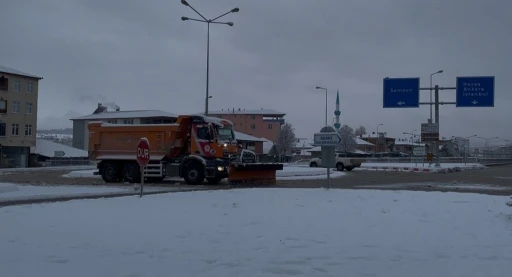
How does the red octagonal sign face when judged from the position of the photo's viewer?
facing the viewer and to the left of the viewer

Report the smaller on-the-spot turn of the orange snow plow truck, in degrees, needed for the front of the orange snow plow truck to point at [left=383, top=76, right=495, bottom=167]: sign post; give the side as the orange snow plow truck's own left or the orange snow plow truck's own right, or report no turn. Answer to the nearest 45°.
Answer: approximately 90° to the orange snow plow truck's own left

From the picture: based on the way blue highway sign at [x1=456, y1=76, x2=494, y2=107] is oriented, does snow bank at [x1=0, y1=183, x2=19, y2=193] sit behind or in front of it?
in front

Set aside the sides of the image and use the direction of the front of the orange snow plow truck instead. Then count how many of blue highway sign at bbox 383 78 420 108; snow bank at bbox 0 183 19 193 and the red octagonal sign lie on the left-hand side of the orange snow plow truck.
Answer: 1

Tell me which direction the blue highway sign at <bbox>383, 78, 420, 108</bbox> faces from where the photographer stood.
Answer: facing the viewer

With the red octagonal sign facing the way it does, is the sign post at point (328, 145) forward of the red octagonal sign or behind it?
behind

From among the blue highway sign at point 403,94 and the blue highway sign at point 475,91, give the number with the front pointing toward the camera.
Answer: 2

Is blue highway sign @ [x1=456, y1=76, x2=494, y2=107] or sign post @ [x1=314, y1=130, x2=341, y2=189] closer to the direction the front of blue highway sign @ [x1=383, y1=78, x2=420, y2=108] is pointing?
the sign post

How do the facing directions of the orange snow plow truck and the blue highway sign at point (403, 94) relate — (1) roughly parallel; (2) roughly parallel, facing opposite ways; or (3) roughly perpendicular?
roughly perpendicular

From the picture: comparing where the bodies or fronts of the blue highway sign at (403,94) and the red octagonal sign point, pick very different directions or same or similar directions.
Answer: same or similar directions

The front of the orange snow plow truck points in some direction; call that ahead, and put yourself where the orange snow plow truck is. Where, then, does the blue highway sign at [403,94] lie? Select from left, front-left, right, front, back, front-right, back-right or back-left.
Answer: left

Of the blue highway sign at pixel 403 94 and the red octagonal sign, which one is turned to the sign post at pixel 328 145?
the blue highway sign

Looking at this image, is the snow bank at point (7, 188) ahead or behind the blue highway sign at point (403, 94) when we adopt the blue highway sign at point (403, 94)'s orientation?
ahead

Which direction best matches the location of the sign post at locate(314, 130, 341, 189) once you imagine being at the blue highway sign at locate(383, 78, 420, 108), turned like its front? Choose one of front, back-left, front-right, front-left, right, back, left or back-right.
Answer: front

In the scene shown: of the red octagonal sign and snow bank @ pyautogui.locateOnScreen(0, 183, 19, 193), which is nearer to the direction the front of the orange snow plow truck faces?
the red octagonal sign

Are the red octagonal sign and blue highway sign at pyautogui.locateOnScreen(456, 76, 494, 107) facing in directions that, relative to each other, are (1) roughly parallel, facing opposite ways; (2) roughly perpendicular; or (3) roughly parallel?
roughly parallel

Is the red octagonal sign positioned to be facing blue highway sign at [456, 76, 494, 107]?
no
